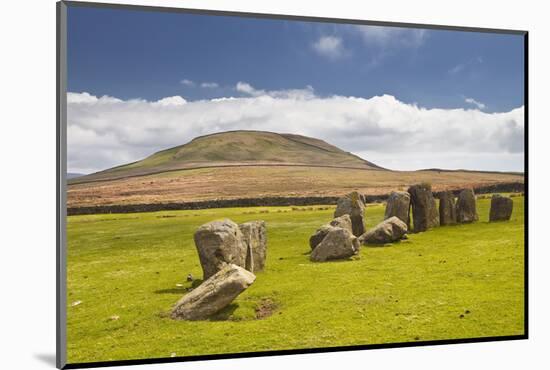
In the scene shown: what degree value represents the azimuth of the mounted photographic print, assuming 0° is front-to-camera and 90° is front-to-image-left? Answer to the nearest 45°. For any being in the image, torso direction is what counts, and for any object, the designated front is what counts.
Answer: approximately 315°
